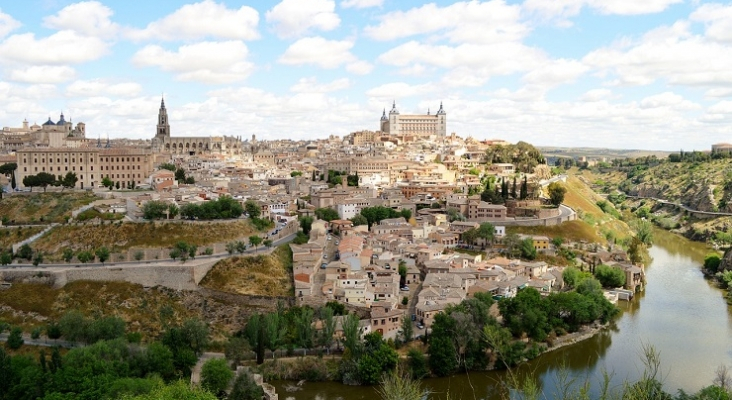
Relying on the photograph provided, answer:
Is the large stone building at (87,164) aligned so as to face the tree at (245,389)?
yes

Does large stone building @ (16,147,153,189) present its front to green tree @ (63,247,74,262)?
yes

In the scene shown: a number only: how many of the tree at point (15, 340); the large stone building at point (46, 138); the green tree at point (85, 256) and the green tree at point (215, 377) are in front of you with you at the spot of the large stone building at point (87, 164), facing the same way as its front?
3

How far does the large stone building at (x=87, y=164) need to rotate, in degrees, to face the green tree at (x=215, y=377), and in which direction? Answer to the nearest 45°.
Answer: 0° — it already faces it

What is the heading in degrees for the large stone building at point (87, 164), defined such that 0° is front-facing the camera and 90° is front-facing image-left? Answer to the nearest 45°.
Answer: approximately 0°

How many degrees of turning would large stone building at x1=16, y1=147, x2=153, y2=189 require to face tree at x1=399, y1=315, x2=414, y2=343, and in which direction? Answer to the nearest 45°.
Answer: approximately 45° to its left

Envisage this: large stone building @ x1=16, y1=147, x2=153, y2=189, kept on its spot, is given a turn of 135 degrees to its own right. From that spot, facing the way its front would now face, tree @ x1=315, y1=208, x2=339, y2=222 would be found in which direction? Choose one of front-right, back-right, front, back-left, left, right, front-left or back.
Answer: back

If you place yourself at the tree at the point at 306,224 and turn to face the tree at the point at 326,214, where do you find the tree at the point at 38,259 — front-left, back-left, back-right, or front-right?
back-left

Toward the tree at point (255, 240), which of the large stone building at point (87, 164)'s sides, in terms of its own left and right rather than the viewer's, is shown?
front

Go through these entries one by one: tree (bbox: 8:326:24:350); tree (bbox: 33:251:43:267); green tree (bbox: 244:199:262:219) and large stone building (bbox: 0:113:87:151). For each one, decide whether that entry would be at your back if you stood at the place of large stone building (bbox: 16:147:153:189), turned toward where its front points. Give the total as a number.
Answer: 1

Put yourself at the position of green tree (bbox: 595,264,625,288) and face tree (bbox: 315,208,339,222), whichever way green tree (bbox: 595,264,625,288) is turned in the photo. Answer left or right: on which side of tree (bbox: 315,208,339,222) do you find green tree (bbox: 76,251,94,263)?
left

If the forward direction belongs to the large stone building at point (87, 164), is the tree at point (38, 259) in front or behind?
in front

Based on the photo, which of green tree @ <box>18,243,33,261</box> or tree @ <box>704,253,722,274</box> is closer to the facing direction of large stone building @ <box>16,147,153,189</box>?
the green tree

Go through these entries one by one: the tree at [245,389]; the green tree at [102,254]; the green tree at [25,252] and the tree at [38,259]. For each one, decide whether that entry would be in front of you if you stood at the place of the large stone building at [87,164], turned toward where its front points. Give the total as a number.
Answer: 4

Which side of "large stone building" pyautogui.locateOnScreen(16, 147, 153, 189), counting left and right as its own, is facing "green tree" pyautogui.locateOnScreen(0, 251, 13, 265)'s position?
front
